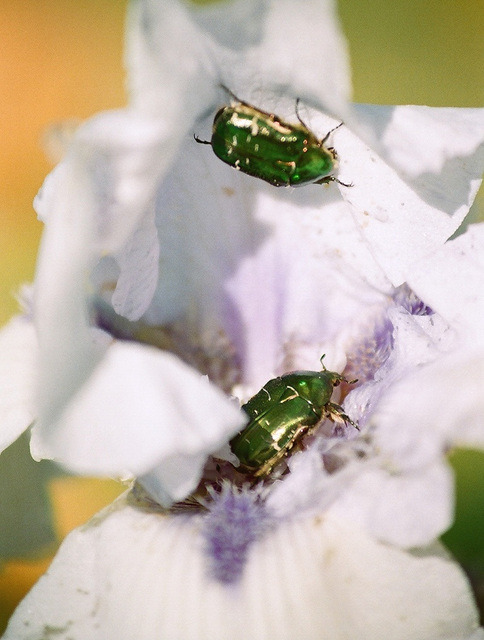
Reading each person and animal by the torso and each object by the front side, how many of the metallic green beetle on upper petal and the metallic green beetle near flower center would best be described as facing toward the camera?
0

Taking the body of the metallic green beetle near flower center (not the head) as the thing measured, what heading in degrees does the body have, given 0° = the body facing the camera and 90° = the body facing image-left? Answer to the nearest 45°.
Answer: approximately 225°

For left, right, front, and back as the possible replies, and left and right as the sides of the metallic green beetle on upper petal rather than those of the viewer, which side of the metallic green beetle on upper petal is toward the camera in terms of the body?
right
